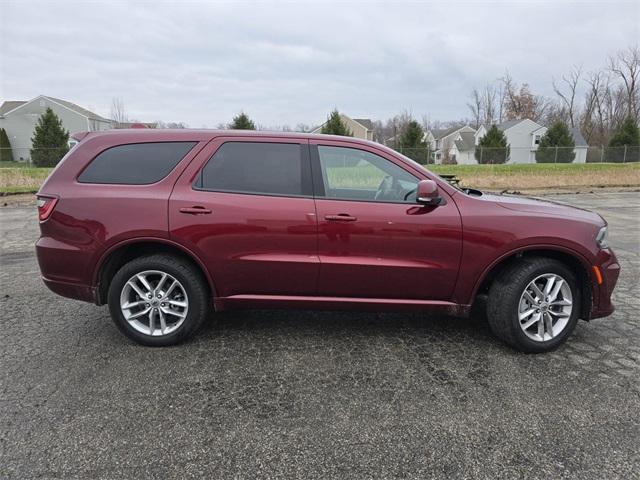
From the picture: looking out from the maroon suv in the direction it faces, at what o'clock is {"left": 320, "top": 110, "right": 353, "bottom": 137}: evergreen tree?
The evergreen tree is roughly at 9 o'clock from the maroon suv.

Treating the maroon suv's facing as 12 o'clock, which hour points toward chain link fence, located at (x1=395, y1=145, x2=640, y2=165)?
The chain link fence is roughly at 10 o'clock from the maroon suv.

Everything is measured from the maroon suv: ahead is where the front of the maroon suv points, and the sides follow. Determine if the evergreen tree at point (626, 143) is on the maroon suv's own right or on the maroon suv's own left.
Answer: on the maroon suv's own left

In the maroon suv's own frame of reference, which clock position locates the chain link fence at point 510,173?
The chain link fence is roughly at 10 o'clock from the maroon suv.

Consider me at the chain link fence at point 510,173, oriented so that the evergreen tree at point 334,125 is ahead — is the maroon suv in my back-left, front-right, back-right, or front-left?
back-left

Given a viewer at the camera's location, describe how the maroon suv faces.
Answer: facing to the right of the viewer
